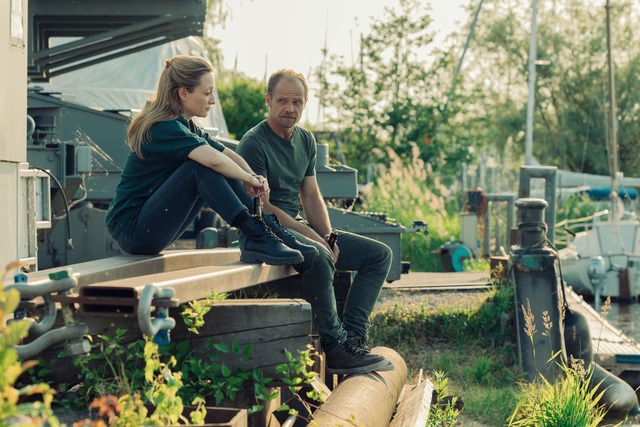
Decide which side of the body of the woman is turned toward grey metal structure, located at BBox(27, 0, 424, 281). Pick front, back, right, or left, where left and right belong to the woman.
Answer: left

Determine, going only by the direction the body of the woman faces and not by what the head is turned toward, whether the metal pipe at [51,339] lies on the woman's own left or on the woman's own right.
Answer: on the woman's own right

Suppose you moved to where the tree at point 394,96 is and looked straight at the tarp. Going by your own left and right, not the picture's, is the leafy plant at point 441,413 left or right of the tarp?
left

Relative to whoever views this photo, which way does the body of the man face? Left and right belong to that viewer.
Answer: facing the viewer and to the right of the viewer

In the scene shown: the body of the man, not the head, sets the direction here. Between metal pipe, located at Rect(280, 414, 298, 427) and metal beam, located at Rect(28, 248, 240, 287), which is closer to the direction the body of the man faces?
the metal pipe

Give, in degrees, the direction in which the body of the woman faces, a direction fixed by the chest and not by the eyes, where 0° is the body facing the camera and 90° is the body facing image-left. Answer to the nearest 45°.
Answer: approximately 270°

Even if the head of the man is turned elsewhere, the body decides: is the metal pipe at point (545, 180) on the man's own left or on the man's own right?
on the man's own left

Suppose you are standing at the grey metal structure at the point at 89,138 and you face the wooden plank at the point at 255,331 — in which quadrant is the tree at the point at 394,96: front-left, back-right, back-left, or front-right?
back-left

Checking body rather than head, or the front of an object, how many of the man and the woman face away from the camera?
0

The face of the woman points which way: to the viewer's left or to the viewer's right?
to the viewer's right
